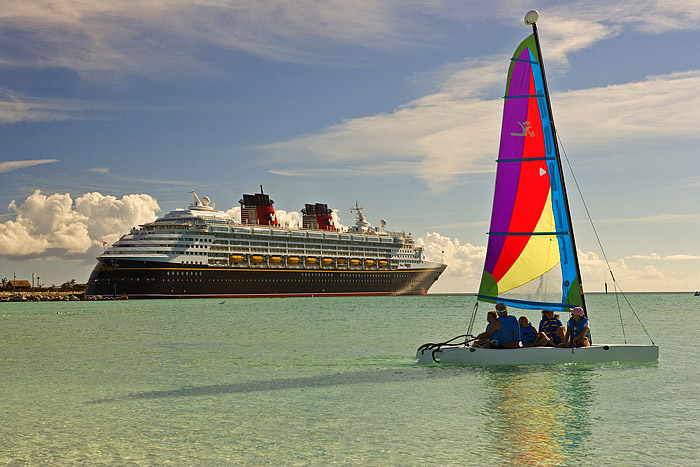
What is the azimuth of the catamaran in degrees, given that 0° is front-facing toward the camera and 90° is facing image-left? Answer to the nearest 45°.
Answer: approximately 270°
